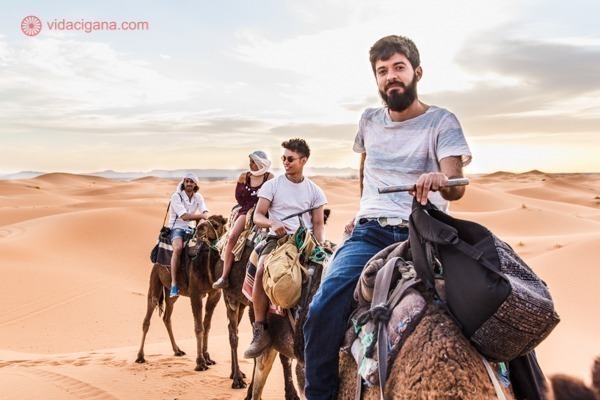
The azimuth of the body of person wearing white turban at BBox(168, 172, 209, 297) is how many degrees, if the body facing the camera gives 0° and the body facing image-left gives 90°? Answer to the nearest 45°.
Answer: approximately 315°

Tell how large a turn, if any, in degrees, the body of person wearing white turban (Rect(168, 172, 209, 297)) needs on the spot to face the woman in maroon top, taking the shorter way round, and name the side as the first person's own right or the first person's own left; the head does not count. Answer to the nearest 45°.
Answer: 0° — they already face them

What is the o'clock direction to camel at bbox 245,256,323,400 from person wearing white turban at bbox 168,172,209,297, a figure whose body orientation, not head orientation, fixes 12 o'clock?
The camel is roughly at 1 o'clock from the person wearing white turban.

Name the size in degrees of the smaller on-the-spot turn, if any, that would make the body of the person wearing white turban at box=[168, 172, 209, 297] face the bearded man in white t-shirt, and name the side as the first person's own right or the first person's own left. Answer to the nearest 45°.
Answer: approximately 45° to the first person's own right

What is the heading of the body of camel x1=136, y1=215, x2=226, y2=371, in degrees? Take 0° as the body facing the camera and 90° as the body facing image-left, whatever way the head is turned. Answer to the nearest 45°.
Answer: approximately 315°
